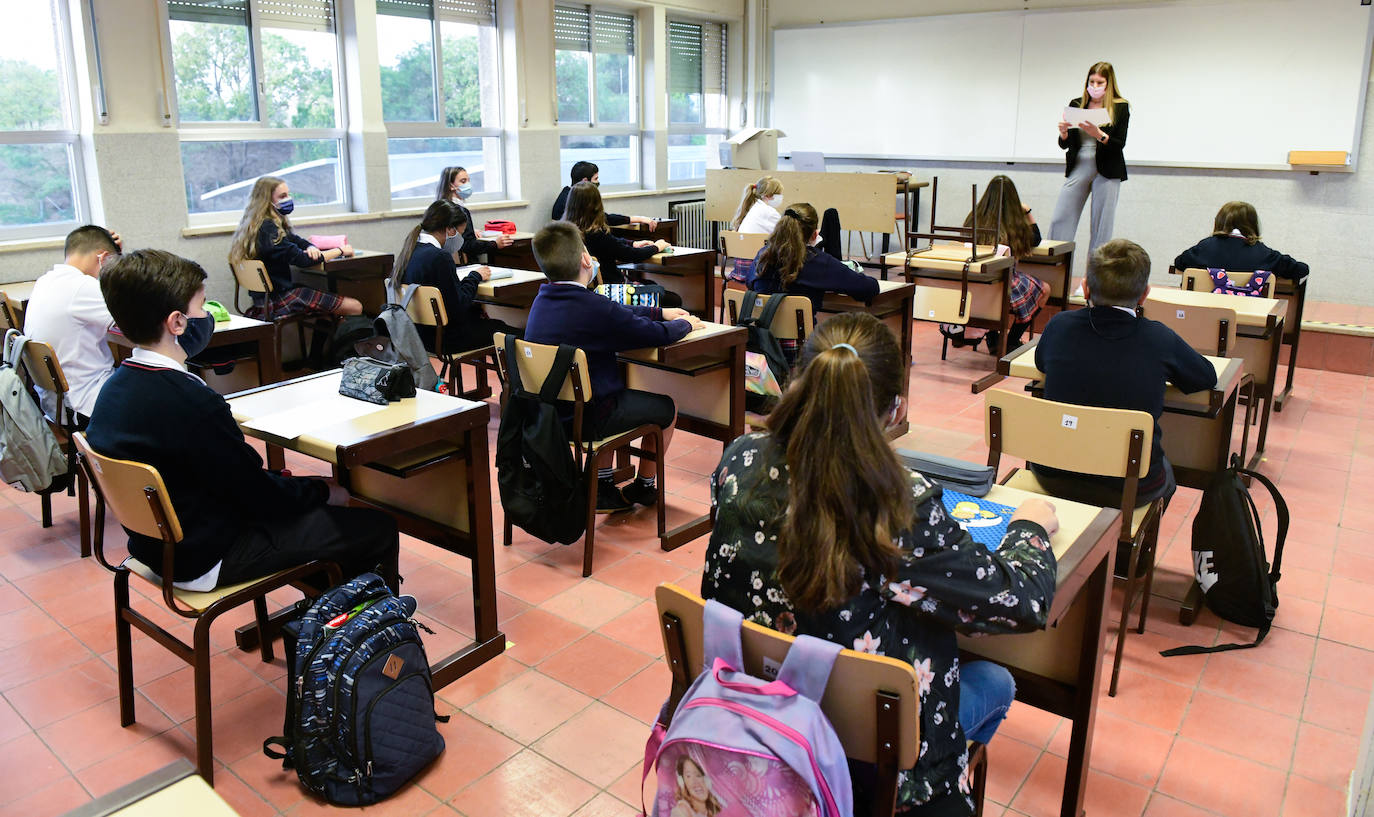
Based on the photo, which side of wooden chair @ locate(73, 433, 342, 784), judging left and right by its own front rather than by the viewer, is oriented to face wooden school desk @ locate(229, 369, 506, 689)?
front

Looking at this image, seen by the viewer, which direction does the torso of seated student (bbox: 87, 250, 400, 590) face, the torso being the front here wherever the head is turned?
to the viewer's right

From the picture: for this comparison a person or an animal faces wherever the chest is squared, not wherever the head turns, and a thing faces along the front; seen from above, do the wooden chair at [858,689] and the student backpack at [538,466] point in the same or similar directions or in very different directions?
very different directions

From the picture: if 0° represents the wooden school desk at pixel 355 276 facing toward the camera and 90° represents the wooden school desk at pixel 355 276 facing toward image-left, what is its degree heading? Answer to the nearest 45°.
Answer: approximately 45°

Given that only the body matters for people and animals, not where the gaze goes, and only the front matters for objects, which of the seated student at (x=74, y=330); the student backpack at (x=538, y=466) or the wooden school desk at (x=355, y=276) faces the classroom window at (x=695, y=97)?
the seated student

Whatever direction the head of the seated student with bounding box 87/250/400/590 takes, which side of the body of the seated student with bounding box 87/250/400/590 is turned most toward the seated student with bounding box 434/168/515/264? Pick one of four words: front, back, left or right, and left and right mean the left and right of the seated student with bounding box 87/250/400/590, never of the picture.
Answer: left

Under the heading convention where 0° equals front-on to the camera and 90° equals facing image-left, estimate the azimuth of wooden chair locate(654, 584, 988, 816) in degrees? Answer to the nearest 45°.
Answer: approximately 225°

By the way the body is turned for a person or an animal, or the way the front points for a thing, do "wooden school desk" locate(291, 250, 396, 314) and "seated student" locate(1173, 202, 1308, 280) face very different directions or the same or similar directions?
very different directions

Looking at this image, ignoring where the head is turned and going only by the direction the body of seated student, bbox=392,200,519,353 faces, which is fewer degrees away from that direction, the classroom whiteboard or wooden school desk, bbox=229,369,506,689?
the classroom whiteboard

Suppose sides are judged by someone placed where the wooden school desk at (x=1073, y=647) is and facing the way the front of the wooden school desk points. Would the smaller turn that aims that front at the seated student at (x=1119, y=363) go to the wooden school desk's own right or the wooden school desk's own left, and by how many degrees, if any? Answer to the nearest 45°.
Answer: approximately 135° to the wooden school desk's own right

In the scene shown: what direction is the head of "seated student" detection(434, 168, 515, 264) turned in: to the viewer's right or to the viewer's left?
to the viewer's right
